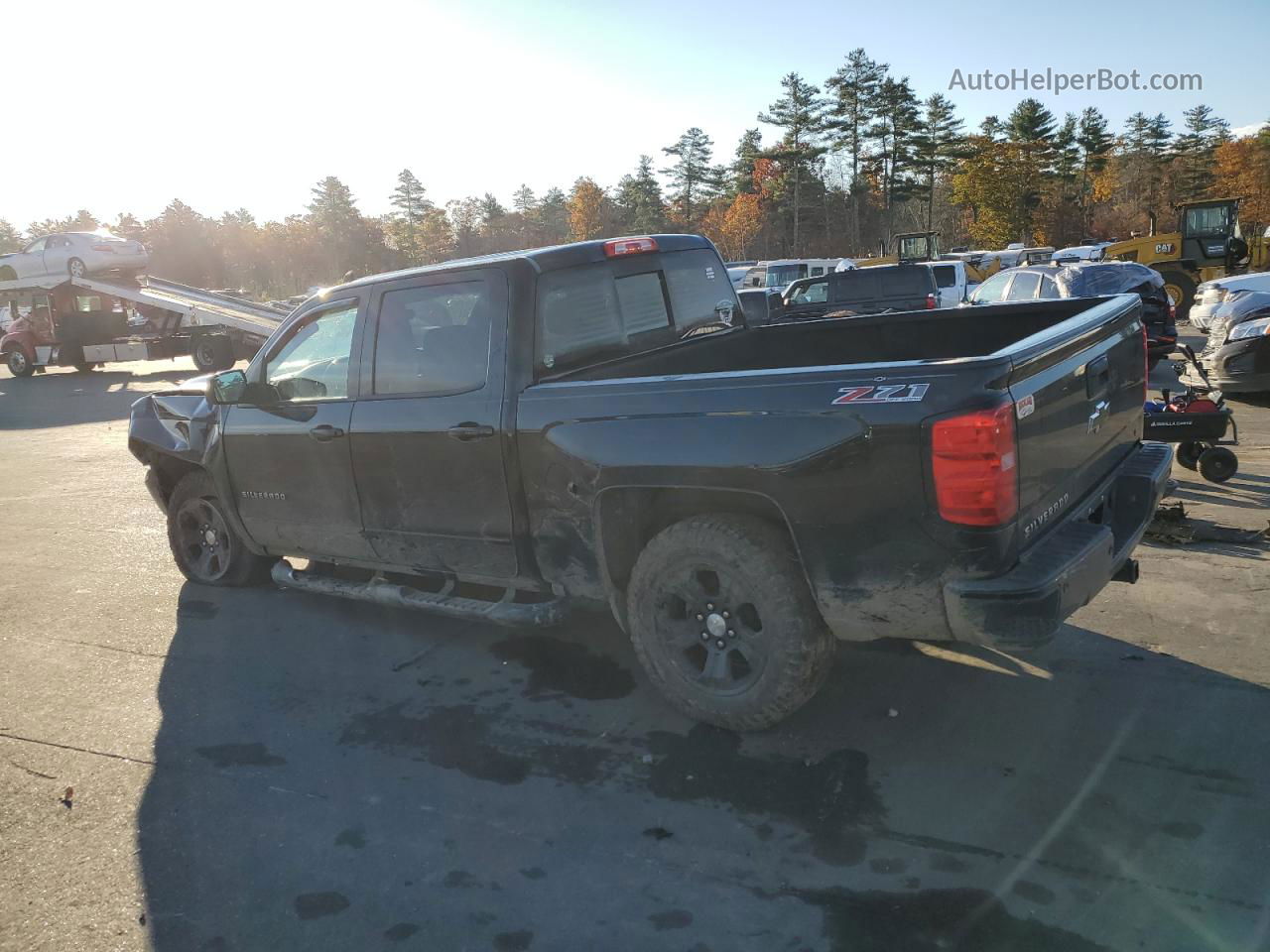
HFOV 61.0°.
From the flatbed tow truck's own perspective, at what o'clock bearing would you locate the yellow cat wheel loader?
The yellow cat wheel loader is roughly at 7 o'clock from the flatbed tow truck.

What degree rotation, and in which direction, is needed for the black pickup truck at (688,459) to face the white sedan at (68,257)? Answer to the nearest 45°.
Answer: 0° — it already faces it

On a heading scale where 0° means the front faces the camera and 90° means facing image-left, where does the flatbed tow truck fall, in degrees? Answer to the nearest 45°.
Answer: approximately 90°

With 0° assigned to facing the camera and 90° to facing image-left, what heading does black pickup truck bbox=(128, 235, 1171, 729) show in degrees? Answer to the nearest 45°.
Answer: approximately 135°
